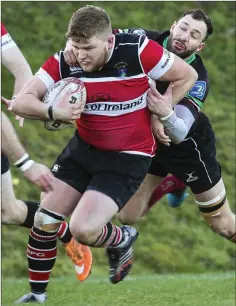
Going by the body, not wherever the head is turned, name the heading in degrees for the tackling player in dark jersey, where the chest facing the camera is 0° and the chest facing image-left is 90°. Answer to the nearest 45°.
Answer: approximately 45°
